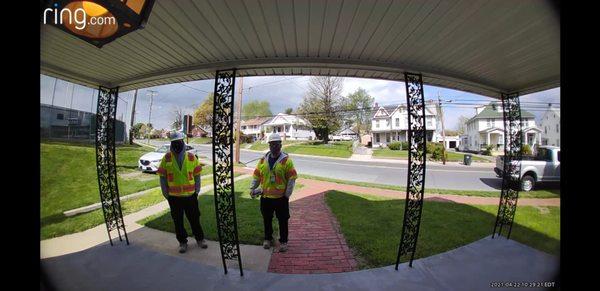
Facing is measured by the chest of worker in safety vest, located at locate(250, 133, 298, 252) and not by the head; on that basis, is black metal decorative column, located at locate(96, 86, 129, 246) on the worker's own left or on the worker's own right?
on the worker's own right

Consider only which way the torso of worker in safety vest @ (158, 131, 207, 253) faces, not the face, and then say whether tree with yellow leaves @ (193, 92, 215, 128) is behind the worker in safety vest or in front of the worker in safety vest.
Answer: behind

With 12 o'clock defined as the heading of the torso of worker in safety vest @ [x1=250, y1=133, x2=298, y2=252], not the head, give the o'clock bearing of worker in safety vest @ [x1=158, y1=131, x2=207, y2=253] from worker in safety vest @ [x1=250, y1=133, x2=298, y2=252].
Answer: worker in safety vest @ [x1=158, y1=131, x2=207, y2=253] is roughly at 3 o'clock from worker in safety vest @ [x1=250, y1=133, x2=298, y2=252].

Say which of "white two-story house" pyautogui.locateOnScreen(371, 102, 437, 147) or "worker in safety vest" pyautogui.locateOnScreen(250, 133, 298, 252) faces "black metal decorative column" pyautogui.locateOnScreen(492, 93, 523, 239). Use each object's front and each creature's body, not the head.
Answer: the white two-story house

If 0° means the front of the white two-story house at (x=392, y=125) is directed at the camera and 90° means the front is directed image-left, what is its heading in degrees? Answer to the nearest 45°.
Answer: approximately 0°

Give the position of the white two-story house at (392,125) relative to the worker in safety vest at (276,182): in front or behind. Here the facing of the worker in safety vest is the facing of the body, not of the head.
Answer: behind

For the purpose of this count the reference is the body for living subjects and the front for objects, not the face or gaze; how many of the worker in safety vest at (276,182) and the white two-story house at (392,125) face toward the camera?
2

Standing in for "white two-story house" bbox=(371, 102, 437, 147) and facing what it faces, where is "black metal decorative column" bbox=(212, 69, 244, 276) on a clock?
The black metal decorative column is roughly at 12 o'clock from the white two-story house.

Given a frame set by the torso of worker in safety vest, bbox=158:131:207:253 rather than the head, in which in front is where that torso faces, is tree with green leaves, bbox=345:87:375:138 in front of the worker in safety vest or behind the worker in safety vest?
behind

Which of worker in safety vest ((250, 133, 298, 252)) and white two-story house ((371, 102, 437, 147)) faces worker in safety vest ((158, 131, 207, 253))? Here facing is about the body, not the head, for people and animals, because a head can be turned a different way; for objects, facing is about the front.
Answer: the white two-story house
